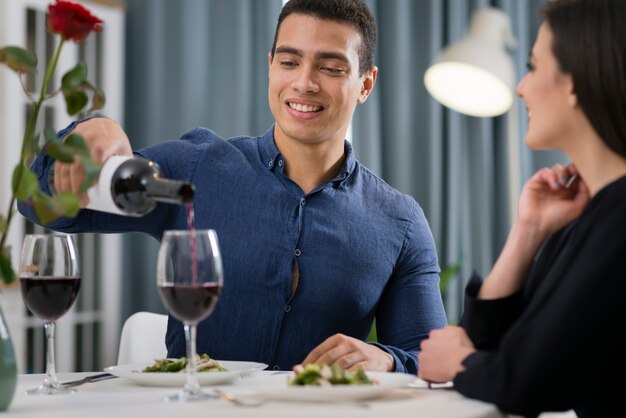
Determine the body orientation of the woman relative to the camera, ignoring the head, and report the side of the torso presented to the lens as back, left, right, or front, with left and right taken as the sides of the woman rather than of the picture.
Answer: left

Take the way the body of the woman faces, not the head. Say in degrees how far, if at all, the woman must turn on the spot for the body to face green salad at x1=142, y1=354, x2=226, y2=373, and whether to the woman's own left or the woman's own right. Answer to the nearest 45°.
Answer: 0° — they already face it

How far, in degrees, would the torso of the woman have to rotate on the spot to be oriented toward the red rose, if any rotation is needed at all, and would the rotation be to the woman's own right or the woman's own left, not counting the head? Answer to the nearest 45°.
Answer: approximately 45° to the woman's own left

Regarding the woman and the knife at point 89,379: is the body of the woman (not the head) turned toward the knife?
yes

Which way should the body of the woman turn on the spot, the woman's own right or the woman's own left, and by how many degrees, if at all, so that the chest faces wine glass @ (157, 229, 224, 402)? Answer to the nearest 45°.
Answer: approximately 45° to the woman's own left

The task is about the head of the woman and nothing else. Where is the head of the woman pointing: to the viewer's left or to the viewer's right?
to the viewer's left
